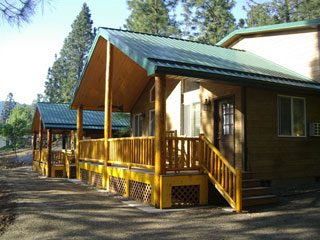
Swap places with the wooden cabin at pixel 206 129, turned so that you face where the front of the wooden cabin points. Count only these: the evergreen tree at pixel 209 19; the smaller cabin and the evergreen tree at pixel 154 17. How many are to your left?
0

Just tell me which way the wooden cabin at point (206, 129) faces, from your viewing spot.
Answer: facing the viewer and to the left of the viewer

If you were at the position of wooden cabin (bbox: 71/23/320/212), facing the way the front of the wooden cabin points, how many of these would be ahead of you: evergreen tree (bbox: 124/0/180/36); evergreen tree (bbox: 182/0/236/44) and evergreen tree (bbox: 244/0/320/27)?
0

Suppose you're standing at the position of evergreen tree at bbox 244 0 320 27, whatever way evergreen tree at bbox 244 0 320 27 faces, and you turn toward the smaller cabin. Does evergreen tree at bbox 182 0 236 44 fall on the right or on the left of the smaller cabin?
right

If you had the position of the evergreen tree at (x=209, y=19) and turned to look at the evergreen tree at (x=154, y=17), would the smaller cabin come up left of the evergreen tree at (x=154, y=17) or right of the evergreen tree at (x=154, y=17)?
left

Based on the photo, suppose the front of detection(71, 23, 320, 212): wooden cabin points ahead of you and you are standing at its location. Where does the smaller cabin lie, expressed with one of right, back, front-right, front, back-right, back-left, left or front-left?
right

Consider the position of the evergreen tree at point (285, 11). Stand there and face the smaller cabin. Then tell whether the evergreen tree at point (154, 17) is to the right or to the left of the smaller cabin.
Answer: right

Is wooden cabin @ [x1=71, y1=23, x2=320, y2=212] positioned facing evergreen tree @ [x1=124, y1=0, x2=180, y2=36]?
no

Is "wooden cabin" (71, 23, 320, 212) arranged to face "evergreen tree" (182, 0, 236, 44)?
no

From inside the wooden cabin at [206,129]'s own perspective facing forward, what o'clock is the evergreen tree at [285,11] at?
The evergreen tree is roughly at 5 o'clock from the wooden cabin.

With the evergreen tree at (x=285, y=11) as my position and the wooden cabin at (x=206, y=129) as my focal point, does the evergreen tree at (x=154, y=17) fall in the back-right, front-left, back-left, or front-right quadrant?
front-right
